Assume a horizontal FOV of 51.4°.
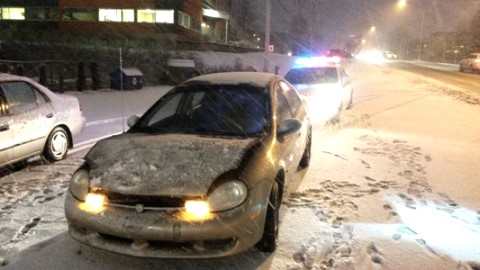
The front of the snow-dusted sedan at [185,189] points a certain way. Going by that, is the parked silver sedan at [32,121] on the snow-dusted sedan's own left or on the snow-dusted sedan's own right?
on the snow-dusted sedan's own right

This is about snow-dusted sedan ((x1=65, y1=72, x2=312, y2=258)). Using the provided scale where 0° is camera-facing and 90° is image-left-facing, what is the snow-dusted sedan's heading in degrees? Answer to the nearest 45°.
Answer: approximately 45°
